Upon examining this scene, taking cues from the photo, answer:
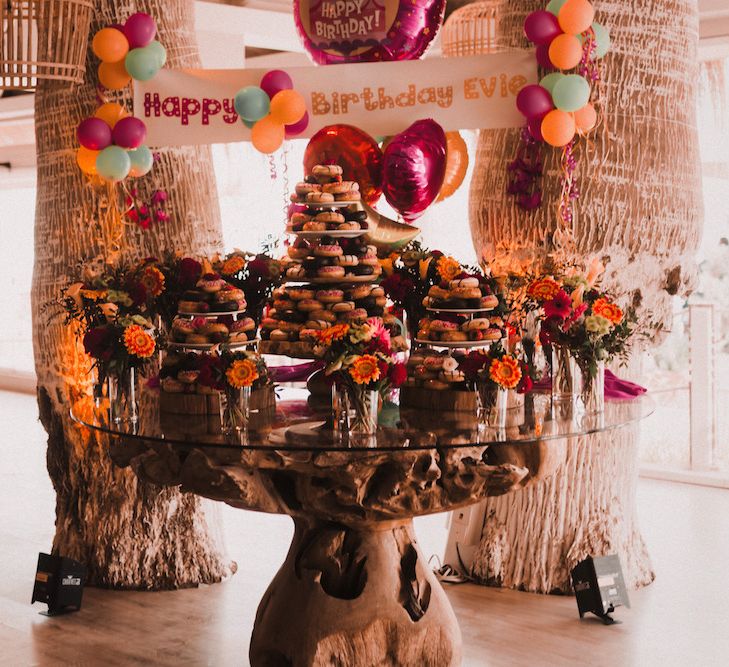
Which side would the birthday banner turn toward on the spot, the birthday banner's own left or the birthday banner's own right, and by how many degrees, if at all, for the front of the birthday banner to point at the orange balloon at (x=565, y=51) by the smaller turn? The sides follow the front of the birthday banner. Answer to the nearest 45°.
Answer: approximately 45° to the birthday banner's own left

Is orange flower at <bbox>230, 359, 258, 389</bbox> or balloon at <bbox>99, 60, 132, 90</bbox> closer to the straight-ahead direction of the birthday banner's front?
the orange flower

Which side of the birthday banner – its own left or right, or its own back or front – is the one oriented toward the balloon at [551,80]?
left

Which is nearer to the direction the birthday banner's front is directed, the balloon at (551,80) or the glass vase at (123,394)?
the glass vase

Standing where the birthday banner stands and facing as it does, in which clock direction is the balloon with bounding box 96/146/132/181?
The balloon is roughly at 3 o'clock from the birthday banner.

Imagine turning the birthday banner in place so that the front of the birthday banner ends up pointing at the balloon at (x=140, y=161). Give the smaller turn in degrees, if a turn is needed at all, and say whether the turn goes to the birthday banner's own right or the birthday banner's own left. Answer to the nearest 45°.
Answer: approximately 90° to the birthday banner's own right

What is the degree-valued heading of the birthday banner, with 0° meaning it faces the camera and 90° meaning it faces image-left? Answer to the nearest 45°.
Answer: approximately 0°

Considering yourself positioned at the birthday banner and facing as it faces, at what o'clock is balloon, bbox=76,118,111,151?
The balloon is roughly at 3 o'clock from the birthday banner.

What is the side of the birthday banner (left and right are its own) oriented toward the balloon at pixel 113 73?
right

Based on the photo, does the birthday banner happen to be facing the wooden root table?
yes

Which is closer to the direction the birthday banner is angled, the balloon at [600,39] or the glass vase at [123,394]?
the glass vase
